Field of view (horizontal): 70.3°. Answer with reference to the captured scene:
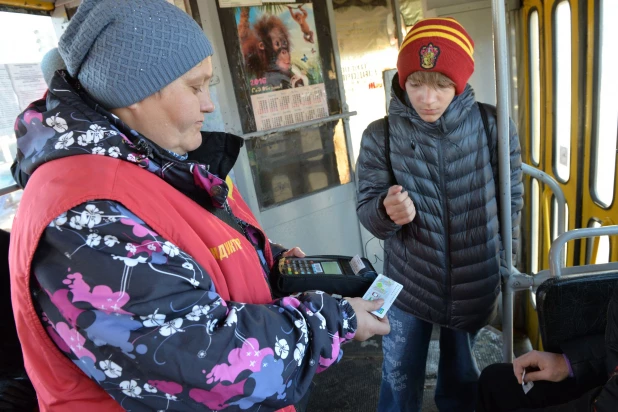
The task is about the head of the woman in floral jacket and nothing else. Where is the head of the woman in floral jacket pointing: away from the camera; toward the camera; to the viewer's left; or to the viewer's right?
to the viewer's right

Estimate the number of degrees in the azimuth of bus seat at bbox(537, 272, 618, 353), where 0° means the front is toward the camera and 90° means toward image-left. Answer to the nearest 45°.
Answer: approximately 180°

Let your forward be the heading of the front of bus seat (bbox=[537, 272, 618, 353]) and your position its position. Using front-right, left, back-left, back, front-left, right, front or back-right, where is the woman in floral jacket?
front-right

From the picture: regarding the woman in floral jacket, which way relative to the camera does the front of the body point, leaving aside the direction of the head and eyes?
to the viewer's right

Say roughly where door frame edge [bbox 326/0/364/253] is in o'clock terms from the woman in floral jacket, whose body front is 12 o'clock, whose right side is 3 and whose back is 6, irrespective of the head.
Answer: The door frame edge is roughly at 10 o'clock from the woman in floral jacket.

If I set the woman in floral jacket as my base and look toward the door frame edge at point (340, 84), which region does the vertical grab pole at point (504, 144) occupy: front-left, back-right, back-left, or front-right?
front-right

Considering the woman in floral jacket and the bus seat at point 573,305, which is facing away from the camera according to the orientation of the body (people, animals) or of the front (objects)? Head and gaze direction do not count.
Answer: the bus seat

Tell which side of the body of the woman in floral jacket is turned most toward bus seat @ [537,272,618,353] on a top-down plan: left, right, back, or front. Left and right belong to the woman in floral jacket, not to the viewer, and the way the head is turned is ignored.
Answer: front
